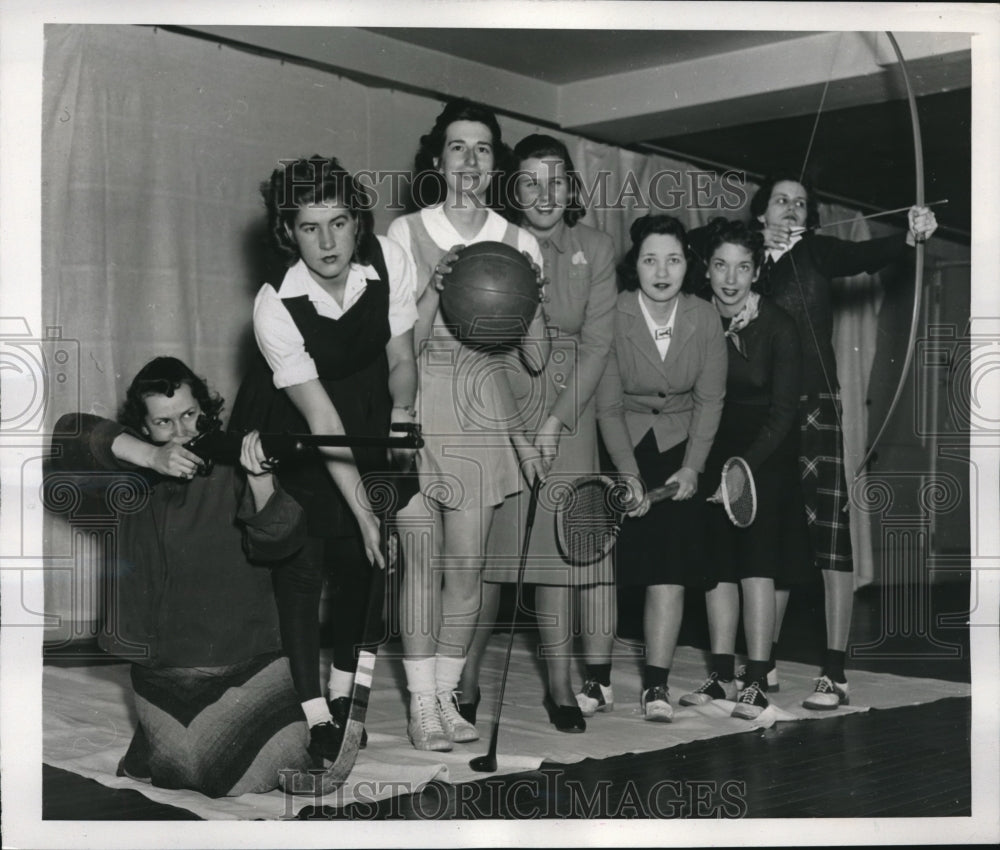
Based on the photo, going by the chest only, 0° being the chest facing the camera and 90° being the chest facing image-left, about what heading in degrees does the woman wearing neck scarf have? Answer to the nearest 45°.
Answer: approximately 45°

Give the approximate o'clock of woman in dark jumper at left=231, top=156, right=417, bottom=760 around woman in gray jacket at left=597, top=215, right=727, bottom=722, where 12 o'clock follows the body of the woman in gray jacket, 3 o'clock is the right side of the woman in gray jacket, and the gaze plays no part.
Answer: The woman in dark jumper is roughly at 2 o'clock from the woman in gray jacket.

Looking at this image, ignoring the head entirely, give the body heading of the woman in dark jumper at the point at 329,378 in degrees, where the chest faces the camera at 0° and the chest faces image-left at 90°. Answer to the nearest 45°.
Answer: approximately 0°

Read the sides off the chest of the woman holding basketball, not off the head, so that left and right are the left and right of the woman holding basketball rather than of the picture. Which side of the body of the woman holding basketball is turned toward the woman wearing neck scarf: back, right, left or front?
left

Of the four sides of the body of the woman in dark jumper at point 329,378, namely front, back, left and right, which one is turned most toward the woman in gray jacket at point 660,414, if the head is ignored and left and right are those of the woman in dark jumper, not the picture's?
left

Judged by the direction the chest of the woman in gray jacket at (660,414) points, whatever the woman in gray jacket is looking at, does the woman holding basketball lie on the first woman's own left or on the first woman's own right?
on the first woman's own right
